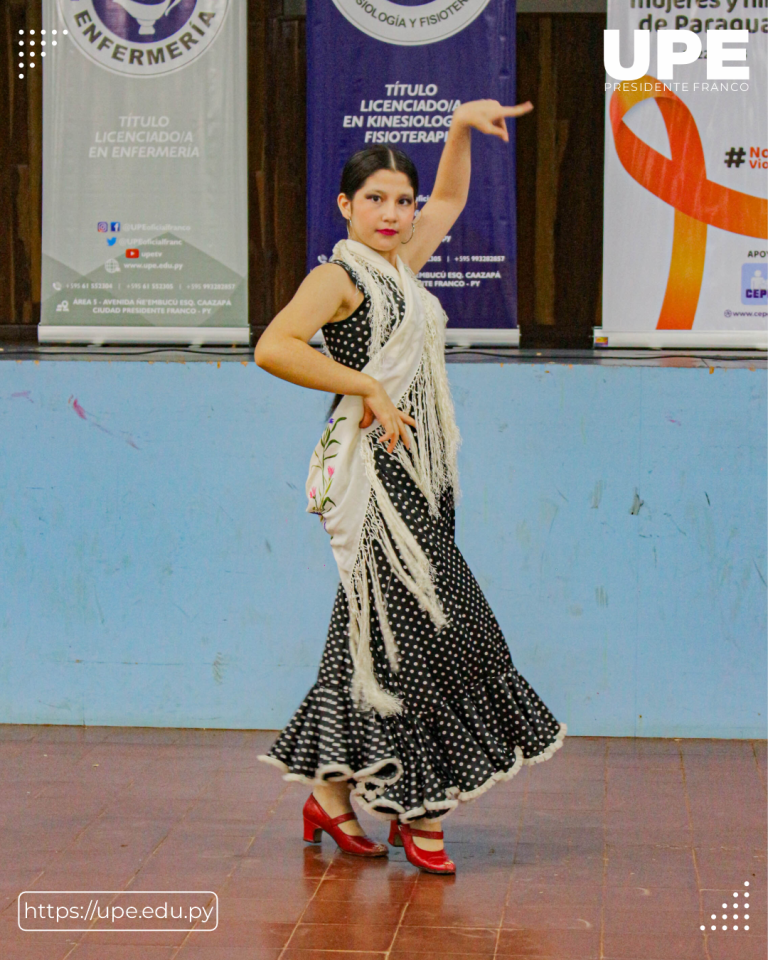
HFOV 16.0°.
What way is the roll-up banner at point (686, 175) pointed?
toward the camera

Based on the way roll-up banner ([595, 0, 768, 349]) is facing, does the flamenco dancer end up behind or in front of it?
in front

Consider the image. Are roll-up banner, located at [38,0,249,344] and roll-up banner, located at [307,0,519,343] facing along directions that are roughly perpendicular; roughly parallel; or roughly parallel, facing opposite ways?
roughly parallel

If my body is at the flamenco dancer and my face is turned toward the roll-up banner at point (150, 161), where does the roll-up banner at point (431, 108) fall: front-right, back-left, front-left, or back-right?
front-right

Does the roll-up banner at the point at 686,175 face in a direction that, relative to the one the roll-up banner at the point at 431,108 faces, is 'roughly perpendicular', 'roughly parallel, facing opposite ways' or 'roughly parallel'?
roughly parallel

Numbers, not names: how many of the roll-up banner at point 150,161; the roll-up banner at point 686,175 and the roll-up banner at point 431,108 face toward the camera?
3

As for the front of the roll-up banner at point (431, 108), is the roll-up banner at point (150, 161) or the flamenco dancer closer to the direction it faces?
the flamenco dancer

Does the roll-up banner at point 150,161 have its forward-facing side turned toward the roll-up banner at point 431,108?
no

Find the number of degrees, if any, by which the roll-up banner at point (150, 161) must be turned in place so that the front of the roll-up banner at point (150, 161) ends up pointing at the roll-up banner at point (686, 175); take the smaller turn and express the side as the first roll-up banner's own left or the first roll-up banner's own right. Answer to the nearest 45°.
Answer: approximately 90° to the first roll-up banner's own left

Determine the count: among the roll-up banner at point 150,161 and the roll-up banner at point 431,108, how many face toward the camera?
2

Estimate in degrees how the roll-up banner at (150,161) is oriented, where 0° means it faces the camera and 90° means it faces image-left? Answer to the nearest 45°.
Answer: approximately 0°

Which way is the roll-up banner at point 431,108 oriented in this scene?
toward the camera

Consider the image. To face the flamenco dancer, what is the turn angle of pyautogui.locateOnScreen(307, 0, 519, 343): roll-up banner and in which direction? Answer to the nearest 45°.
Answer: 0° — it already faces them

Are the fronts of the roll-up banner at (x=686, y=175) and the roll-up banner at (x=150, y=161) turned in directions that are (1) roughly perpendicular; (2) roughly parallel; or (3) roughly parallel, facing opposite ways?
roughly parallel

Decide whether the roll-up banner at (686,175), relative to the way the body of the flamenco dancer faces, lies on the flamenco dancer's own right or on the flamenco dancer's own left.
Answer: on the flamenco dancer's own left
